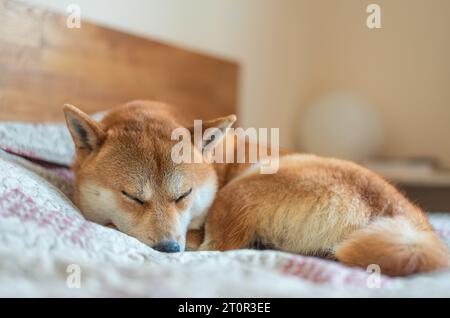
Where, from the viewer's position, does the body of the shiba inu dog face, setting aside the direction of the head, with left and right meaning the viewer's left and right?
facing the viewer and to the left of the viewer
